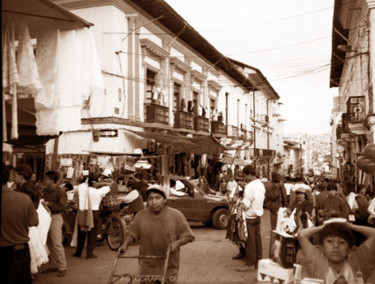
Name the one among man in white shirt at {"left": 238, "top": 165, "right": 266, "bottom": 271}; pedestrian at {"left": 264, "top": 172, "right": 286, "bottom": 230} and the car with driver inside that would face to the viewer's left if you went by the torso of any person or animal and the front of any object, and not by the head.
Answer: the man in white shirt

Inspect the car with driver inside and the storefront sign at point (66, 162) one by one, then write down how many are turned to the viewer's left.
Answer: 0

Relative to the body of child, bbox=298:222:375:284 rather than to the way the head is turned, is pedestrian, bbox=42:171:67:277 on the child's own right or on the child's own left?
on the child's own right

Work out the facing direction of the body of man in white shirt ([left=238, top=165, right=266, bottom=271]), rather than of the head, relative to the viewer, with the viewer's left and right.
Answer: facing to the left of the viewer

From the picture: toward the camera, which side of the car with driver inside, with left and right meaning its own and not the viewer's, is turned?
right

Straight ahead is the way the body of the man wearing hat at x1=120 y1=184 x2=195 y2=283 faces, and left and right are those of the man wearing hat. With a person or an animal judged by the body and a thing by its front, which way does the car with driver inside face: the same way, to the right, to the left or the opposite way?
to the left
